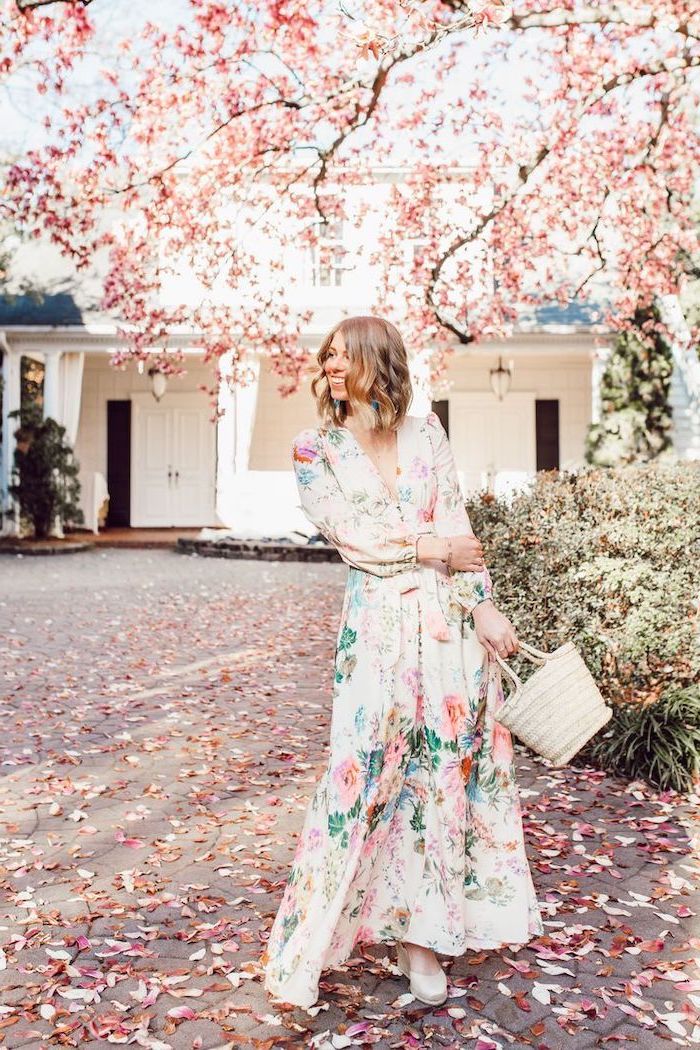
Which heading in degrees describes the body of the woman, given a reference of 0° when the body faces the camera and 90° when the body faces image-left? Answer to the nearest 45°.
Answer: approximately 0°

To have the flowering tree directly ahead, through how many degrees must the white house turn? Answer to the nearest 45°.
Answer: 0° — it already faces it

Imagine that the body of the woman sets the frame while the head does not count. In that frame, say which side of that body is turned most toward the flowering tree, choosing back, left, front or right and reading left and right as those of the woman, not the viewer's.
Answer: back

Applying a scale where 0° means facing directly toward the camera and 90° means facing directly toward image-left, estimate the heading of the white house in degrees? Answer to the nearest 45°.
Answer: approximately 0°

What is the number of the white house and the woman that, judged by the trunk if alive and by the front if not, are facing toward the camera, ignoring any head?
2

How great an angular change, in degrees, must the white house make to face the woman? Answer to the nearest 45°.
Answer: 0° — it already faces them

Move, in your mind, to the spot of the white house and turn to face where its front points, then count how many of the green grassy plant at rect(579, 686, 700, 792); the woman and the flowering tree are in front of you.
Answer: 3

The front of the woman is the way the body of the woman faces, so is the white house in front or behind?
behind

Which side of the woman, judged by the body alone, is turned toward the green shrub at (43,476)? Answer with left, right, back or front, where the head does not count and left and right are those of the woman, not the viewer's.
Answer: back
